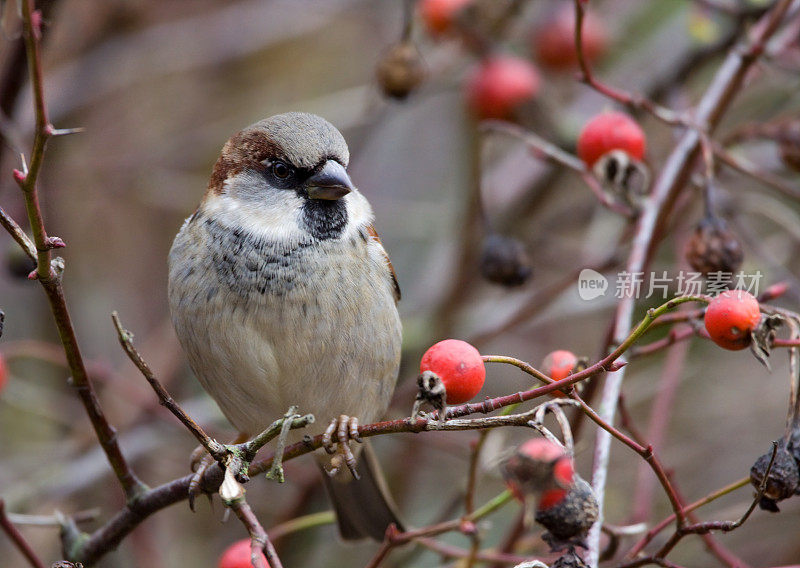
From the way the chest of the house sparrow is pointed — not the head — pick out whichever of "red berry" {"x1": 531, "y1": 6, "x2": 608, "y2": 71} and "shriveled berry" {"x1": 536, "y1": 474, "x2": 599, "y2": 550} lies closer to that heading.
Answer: the shriveled berry

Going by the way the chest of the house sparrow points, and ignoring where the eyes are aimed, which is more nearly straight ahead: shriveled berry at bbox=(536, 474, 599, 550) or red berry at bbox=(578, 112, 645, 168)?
the shriveled berry

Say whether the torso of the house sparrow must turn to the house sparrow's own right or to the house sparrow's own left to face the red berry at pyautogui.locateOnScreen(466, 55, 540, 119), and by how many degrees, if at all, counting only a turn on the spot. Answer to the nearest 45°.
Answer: approximately 135° to the house sparrow's own left

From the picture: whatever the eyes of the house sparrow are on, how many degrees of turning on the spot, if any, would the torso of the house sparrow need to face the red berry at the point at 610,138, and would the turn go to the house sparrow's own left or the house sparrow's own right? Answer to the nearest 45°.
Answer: approximately 90° to the house sparrow's own left

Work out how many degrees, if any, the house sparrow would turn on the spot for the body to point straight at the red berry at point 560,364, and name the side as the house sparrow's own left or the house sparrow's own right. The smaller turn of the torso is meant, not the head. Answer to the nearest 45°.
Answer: approximately 45° to the house sparrow's own left

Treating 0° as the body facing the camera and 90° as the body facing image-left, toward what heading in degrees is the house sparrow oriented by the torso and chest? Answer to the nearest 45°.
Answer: approximately 0°
